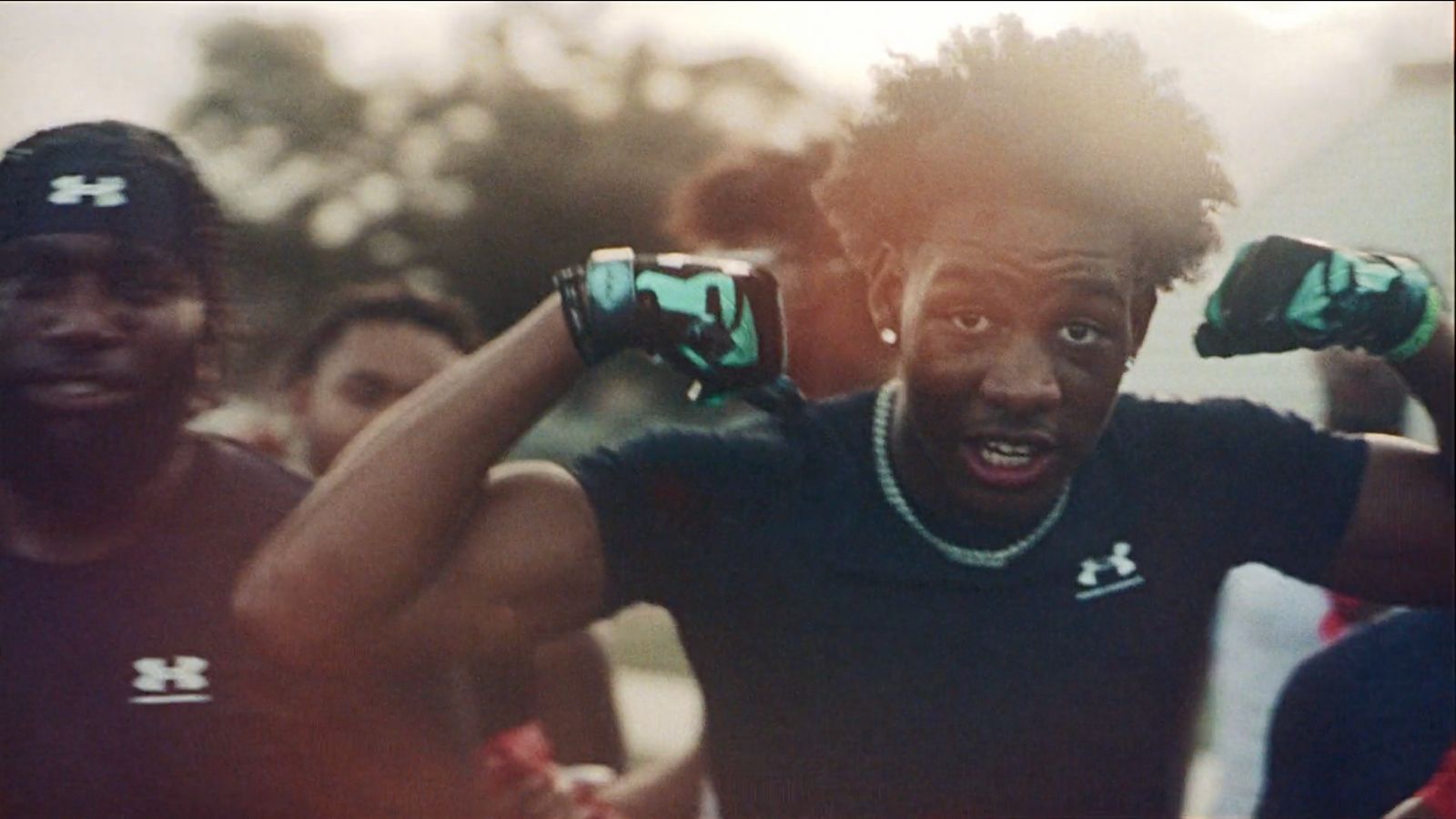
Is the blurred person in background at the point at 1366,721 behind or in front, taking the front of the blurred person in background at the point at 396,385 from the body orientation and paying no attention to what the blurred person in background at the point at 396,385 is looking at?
in front

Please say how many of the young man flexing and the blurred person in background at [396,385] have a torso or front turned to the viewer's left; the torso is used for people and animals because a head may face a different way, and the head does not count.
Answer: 0

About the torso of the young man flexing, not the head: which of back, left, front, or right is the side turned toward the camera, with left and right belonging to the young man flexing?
front

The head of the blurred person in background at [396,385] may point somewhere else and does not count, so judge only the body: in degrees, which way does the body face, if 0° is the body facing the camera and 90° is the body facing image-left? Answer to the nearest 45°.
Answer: approximately 315°
